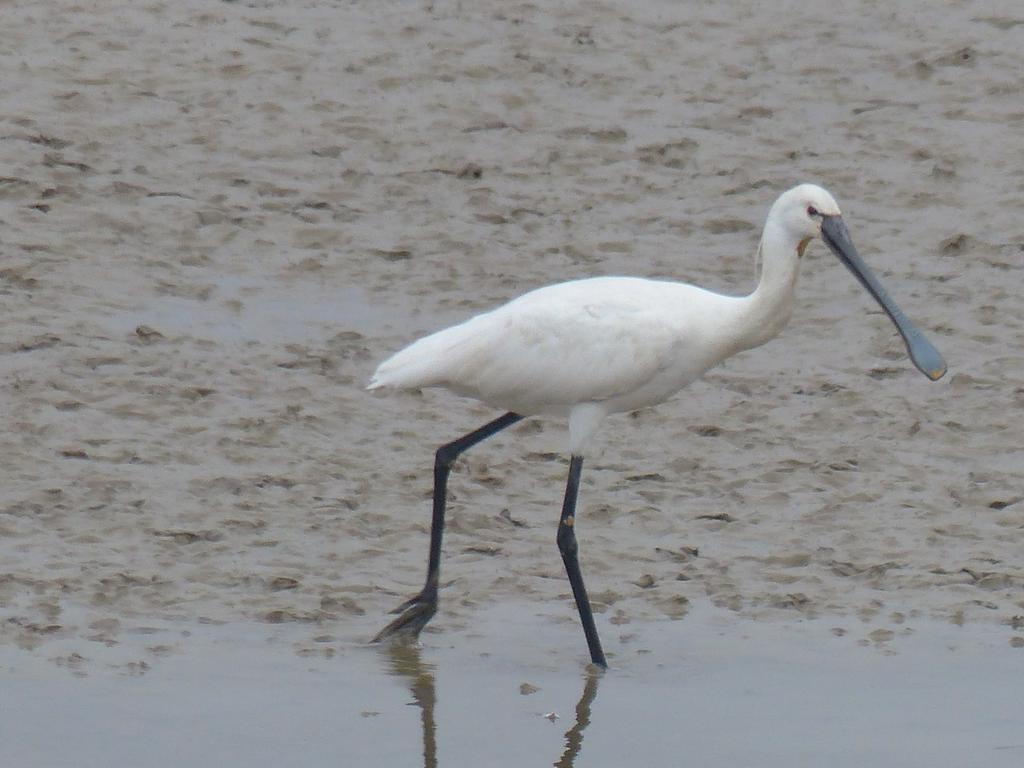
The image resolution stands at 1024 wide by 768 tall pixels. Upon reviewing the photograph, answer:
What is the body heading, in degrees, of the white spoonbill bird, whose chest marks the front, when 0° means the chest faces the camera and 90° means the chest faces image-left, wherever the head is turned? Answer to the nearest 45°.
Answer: approximately 270°
